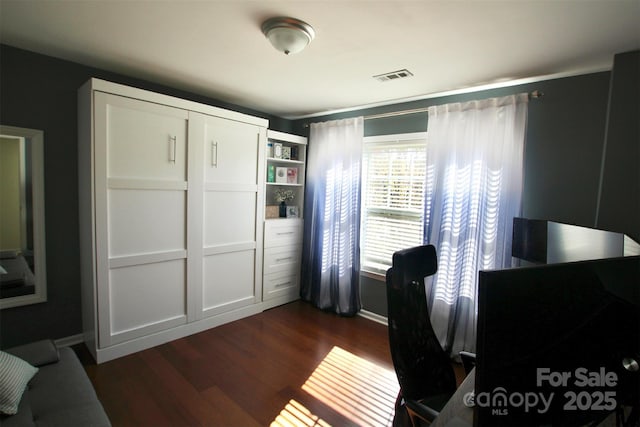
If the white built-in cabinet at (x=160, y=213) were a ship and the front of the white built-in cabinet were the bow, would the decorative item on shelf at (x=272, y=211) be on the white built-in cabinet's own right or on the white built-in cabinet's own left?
on the white built-in cabinet's own left

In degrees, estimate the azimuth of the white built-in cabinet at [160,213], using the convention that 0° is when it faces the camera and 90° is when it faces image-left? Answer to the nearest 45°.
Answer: approximately 315°

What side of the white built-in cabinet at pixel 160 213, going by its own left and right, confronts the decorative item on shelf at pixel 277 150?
left

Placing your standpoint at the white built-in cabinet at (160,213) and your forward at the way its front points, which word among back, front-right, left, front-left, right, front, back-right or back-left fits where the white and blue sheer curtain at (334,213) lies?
front-left
